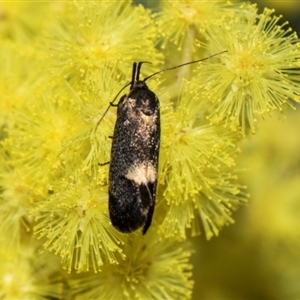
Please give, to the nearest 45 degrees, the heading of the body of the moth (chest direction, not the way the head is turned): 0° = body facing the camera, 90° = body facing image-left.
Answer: approximately 180°
